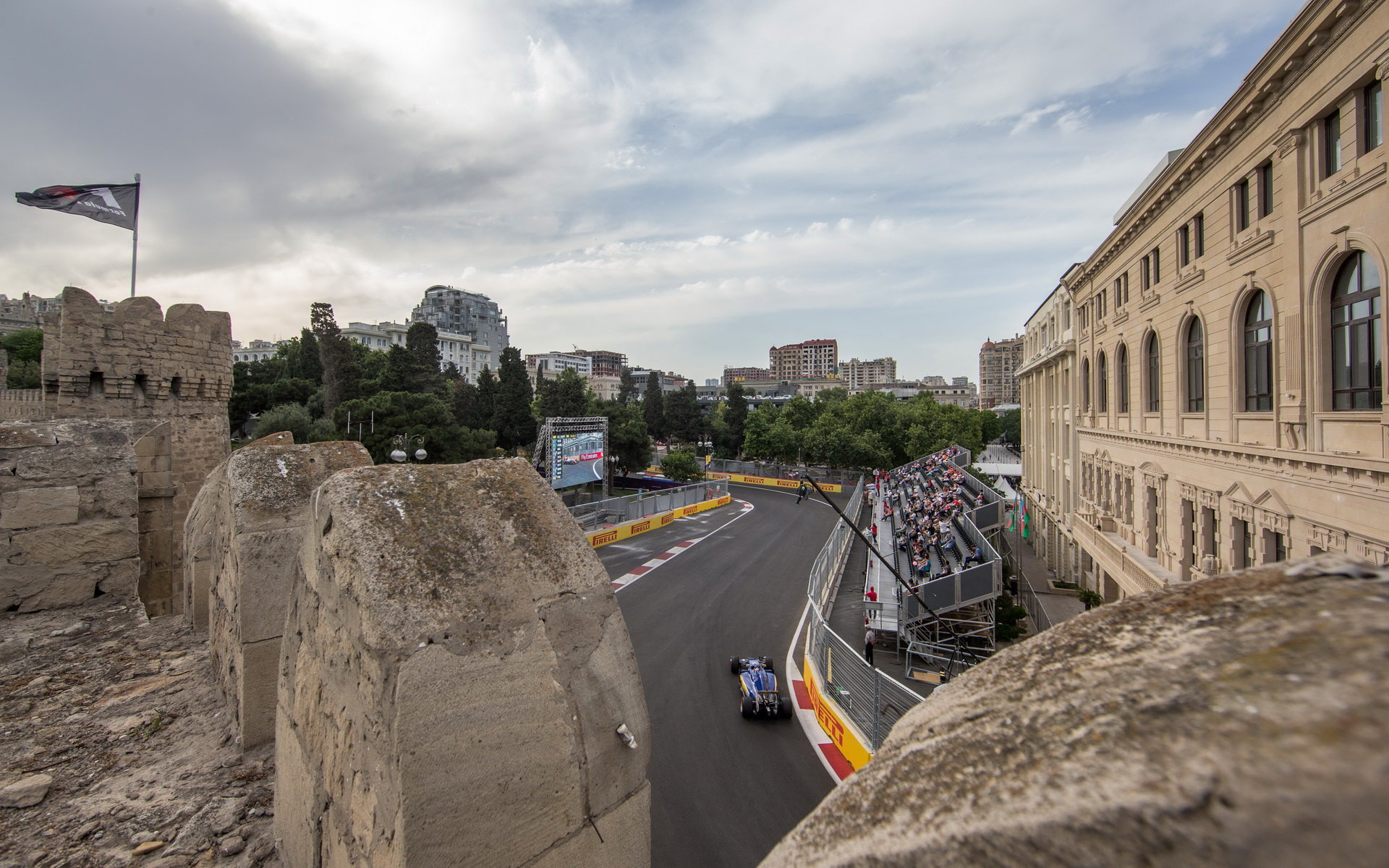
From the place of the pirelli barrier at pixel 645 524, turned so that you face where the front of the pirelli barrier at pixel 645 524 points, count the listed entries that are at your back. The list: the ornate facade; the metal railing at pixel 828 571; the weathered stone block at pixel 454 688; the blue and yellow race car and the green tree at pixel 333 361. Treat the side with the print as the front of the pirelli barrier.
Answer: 1

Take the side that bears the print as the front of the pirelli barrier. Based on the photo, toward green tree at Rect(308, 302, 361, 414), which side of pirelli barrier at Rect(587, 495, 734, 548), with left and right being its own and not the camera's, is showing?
back

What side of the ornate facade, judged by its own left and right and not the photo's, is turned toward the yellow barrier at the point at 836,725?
front

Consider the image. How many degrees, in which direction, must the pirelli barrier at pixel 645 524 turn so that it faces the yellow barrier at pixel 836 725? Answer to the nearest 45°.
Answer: approximately 45° to its right

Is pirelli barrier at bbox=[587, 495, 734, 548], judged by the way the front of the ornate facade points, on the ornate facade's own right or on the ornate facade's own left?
on the ornate facade's own right

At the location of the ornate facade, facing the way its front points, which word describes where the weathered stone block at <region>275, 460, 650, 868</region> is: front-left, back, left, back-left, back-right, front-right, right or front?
front-left

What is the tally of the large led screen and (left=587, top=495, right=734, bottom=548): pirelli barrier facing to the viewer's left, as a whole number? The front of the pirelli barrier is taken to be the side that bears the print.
0

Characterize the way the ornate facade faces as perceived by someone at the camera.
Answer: facing the viewer and to the left of the viewer

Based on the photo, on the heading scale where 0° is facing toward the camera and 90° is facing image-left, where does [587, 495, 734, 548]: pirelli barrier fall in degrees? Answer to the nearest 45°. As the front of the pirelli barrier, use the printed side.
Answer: approximately 315°

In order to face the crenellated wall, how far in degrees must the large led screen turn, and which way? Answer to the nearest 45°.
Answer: approximately 45° to its right

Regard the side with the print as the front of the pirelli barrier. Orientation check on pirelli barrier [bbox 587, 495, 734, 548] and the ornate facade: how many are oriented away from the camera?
0

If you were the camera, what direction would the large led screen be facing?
facing the viewer and to the right of the viewer

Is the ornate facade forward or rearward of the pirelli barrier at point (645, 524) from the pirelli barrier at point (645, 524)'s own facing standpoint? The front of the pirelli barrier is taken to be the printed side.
forward

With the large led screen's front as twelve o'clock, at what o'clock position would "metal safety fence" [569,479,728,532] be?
The metal safety fence is roughly at 11 o'clock from the large led screen.
